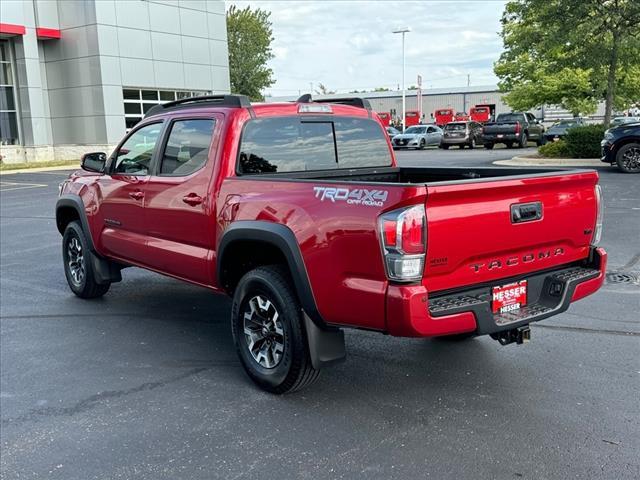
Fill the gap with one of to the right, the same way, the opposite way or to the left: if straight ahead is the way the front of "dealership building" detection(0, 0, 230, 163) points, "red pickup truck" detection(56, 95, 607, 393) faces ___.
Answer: the opposite way

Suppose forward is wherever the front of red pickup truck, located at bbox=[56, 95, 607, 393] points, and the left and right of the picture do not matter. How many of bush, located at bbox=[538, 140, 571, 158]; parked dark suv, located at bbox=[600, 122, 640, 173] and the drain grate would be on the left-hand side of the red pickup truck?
0

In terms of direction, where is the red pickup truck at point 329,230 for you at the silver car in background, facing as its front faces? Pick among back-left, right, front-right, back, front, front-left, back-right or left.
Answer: front-left

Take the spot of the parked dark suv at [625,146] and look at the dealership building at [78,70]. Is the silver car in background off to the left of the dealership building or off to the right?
right

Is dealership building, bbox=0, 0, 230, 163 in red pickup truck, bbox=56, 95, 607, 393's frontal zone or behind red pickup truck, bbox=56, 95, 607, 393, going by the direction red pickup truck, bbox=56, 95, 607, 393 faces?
frontal zone

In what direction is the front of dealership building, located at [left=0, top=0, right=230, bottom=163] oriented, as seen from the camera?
facing the viewer and to the right of the viewer

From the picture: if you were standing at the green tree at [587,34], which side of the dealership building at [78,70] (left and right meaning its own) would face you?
front

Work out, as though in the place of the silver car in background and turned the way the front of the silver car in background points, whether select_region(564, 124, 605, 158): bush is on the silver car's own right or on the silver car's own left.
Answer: on the silver car's own left

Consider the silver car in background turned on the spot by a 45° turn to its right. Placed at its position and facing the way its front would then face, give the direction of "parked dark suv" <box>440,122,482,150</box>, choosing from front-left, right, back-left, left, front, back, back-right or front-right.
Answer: back-left

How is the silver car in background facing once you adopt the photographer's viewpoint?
facing the viewer and to the left of the viewer

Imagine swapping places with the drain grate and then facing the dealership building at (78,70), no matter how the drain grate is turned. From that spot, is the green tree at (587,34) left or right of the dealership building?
right

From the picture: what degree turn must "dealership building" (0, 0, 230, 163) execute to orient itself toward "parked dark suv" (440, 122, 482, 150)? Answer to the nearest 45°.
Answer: approximately 45° to its left

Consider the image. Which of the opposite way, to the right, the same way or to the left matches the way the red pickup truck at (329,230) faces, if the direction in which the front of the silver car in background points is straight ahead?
to the right

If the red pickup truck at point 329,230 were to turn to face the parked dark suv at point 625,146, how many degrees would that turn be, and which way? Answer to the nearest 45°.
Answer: approximately 90° to its right

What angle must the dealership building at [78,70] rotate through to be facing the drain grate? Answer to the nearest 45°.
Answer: approximately 45° to its right

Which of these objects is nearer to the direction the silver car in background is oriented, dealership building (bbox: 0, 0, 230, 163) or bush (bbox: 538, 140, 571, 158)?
the dealership building
